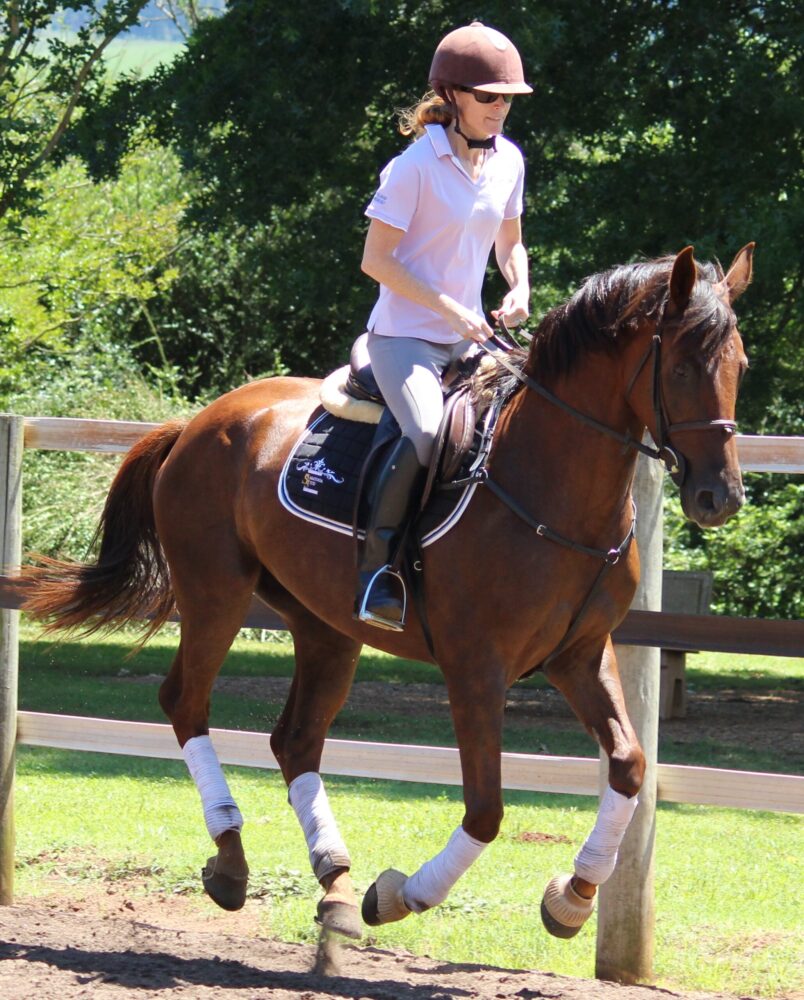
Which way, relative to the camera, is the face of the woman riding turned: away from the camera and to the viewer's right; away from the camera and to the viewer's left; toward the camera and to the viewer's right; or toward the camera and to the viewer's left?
toward the camera and to the viewer's right
